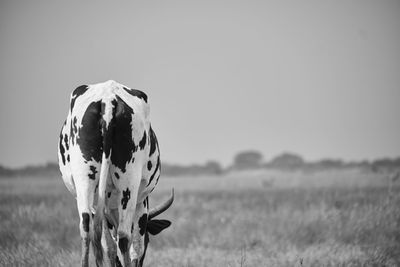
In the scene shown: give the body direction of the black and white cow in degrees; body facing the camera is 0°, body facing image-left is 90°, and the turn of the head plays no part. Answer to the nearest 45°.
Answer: approximately 180°
